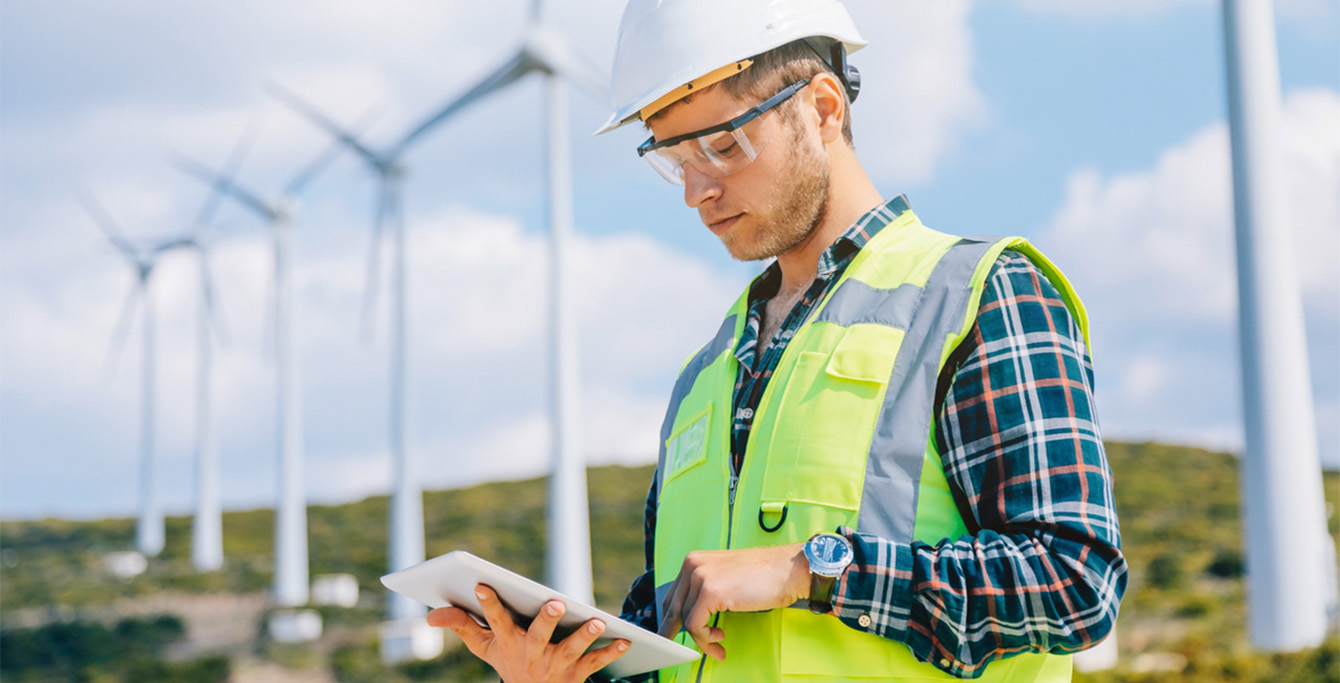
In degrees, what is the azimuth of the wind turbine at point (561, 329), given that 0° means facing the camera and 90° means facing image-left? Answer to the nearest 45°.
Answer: approximately 45°

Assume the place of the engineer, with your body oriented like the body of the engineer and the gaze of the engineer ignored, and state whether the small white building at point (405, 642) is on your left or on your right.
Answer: on your right

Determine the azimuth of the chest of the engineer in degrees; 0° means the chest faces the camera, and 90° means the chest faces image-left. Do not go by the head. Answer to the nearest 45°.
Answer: approximately 45°
